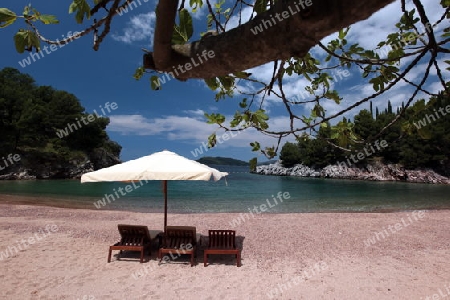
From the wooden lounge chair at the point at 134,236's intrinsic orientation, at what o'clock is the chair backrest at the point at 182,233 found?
The chair backrest is roughly at 3 o'clock from the wooden lounge chair.

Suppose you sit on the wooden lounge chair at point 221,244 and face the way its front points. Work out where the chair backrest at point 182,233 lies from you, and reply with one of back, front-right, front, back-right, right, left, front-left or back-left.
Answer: left

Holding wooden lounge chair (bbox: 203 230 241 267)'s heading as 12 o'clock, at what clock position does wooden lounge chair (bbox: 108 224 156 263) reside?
wooden lounge chair (bbox: 108 224 156 263) is roughly at 9 o'clock from wooden lounge chair (bbox: 203 230 241 267).

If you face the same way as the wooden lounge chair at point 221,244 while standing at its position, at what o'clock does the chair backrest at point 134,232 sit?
The chair backrest is roughly at 9 o'clock from the wooden lounge chair.

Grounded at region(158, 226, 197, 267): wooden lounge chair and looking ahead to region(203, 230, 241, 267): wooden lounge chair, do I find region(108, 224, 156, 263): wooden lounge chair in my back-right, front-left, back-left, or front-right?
back-left

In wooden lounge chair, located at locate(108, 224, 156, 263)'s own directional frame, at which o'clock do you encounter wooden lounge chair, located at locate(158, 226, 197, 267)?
wooden lounge chair, located at locate(158, 226, 197, 267) is roughly at 10 o'clock from wooden lounge chair, located at locate(108, 224, 156, 263).

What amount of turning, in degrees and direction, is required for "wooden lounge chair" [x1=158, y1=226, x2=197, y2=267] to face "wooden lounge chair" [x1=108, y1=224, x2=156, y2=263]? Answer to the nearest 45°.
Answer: approximately 90° to its right
